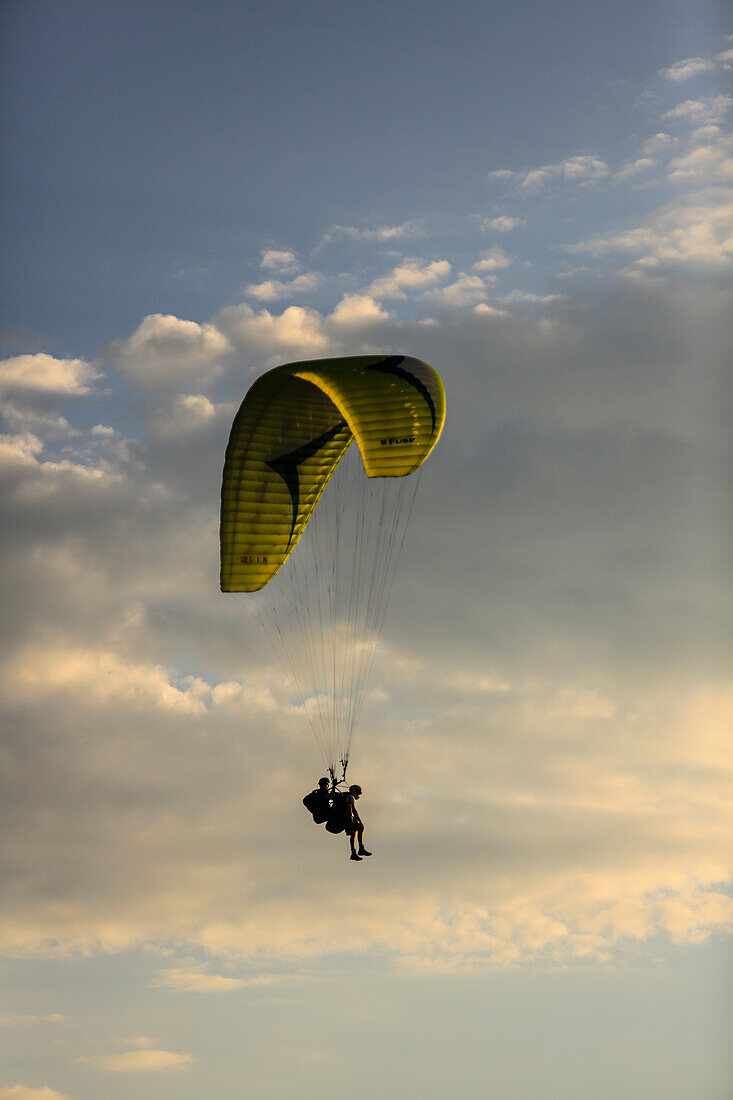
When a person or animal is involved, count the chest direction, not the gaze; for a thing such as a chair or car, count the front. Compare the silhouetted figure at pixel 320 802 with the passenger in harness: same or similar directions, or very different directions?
same or similar directions

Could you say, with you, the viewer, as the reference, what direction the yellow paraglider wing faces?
facing away from the viewer and to the right of the viewer

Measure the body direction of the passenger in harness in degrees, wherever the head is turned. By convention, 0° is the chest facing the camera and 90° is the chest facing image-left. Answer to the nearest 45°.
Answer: approximately 270°

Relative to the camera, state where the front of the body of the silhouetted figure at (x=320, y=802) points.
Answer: to the viewer's right

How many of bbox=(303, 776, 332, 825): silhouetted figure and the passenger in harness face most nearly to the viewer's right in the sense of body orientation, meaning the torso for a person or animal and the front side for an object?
2
